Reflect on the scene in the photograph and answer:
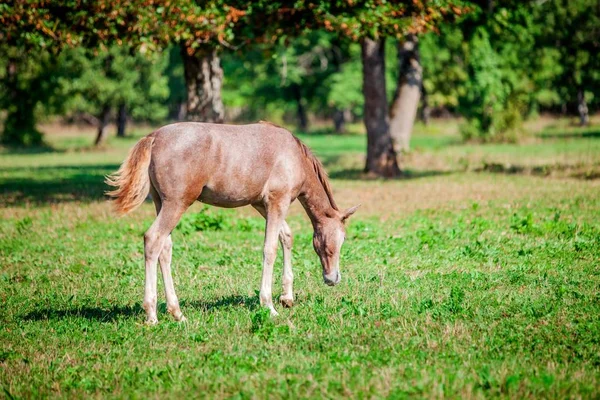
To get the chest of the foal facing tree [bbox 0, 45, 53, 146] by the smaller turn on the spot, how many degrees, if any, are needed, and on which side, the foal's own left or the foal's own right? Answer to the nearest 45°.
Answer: approximately 90° to the foal's own left

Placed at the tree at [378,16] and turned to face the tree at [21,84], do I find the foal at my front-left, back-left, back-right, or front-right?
back-left

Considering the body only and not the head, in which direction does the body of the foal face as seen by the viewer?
to the viewer's right

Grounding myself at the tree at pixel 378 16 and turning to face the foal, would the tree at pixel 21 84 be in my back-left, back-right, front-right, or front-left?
back-right

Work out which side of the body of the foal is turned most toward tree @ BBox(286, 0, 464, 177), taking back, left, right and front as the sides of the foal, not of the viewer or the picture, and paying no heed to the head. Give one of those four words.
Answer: left
